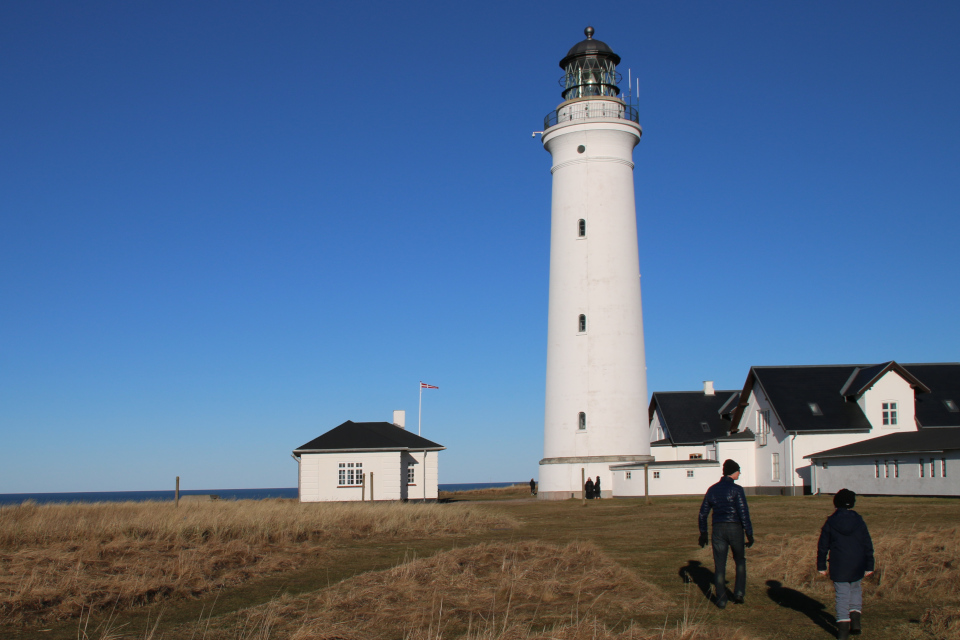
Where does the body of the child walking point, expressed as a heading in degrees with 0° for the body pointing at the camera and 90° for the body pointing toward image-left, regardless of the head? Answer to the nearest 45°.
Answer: approximately 180°

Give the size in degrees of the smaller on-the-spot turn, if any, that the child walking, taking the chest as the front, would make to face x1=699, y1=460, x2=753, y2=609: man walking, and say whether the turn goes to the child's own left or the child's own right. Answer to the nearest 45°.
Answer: approximately 45° to the child's own left

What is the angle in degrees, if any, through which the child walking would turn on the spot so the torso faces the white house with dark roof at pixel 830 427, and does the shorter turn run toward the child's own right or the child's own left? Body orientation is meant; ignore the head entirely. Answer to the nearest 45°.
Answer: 0° — they already face it

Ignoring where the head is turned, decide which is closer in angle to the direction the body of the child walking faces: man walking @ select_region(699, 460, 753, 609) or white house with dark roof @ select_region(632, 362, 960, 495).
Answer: the white house with dark roof

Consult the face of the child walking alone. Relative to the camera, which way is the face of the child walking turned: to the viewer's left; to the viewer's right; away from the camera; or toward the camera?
away from the camera

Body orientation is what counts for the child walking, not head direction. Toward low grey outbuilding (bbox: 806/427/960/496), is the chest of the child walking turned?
yes
